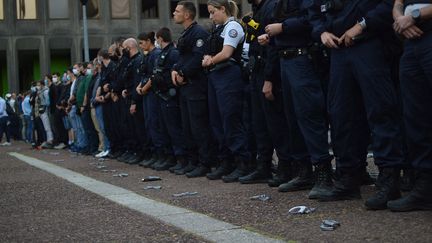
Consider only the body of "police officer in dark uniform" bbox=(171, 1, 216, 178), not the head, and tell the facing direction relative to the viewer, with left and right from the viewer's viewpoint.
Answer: facing to the left of the viewer

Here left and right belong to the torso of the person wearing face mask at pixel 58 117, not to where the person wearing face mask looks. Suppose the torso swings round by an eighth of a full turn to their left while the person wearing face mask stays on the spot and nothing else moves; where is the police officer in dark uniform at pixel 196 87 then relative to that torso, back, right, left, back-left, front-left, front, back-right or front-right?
front

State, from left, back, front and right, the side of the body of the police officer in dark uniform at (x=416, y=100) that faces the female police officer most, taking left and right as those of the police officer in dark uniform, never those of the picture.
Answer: right

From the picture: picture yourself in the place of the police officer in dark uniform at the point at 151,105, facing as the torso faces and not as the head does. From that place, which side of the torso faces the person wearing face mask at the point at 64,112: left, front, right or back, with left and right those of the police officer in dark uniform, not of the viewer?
right

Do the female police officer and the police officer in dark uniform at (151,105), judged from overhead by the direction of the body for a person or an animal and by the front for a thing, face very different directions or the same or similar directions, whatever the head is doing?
same or similar directions

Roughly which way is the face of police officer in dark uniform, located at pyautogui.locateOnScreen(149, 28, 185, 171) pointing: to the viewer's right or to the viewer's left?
to the viewer's left

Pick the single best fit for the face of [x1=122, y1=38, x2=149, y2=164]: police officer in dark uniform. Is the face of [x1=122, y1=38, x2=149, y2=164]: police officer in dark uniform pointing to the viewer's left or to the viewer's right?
to the viewer's left

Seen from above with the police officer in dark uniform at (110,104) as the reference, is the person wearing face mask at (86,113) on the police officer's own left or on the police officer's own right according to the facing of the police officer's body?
on the police officer's own right

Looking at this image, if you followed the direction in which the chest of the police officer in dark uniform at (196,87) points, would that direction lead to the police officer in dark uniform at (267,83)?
no

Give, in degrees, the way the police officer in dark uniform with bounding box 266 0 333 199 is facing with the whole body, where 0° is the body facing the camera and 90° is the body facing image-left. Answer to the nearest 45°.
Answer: approximately 45°

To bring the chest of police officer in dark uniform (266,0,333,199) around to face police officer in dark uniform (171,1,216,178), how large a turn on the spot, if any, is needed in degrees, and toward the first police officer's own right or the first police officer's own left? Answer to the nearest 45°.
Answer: approximately 90° to the first police officer's own right

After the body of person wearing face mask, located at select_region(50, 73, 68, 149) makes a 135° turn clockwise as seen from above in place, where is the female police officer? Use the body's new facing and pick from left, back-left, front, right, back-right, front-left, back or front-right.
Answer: back
